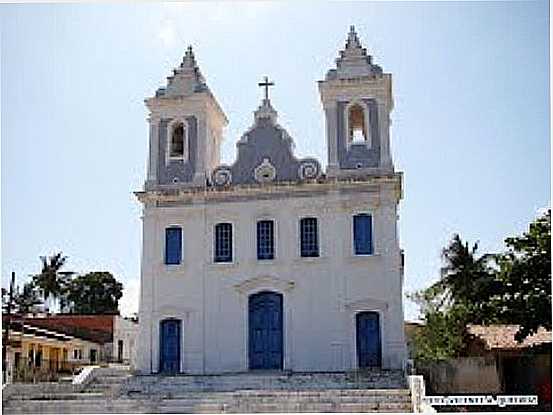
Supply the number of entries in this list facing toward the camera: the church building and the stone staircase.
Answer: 2

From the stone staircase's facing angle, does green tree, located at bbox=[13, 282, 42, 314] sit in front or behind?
behind

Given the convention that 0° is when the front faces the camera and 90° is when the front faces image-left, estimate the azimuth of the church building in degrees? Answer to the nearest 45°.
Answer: approximately 0°

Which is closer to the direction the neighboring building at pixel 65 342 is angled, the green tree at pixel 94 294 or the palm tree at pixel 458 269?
the palm tree

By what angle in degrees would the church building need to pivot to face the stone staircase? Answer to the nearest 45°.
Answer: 0° — it already faces it

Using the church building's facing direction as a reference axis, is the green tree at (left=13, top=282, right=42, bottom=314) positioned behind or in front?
behind

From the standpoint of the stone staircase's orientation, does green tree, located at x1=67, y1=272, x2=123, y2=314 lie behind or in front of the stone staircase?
behind

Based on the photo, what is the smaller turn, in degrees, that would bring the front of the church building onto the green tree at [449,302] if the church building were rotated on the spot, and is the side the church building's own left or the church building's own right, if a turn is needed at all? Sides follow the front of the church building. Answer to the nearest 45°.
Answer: approximately 135° to the church building's own left

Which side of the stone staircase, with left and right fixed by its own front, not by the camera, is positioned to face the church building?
back

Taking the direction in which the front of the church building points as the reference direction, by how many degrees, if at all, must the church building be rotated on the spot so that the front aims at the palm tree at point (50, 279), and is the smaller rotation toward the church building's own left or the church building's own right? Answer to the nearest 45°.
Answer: approximately 135° to the church building's own right

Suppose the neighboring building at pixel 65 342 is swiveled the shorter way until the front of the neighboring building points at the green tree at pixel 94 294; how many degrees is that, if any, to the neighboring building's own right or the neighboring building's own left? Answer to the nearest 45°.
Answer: approximately 135° to the neighboring building's own left

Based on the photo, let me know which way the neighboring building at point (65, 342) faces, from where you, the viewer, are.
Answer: facing the viewer and to the right of the viewer

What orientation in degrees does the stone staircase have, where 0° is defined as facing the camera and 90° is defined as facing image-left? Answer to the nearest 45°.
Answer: approximately 0°
